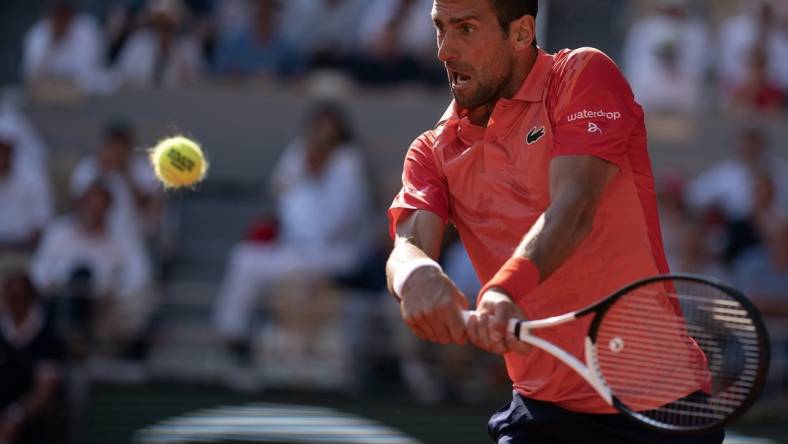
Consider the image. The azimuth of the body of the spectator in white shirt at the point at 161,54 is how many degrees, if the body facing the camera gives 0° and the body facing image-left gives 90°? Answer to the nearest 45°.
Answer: approximately 0°

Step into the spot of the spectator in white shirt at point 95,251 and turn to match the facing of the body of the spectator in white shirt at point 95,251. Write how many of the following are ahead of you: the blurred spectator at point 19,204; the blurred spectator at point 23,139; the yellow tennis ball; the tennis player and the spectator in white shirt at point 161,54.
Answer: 2

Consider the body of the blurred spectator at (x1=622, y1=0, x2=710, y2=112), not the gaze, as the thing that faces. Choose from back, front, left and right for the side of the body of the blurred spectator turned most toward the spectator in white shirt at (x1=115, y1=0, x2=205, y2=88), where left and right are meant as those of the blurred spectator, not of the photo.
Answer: right

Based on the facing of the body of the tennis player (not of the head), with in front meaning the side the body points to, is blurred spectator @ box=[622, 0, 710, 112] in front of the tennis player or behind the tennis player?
behind

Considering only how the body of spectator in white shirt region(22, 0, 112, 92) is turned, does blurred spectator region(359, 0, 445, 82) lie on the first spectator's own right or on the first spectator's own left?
on the first spectator's own left

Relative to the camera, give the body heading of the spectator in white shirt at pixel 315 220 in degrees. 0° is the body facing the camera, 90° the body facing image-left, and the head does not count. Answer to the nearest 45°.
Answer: approximately 45°

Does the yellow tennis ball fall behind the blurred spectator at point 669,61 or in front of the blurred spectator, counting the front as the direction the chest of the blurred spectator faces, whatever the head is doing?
in front
